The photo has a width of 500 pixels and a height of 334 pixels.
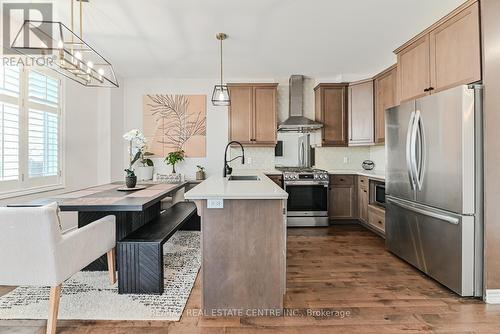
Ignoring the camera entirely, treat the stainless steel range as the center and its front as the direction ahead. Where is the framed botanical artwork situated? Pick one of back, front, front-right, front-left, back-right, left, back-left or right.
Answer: right

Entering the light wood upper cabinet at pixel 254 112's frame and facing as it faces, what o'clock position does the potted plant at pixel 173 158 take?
The potted plant is roughly at 3 o'clock from the light wood upper cabinet.

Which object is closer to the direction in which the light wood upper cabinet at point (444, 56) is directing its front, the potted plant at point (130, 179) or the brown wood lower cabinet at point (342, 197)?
the potted plant

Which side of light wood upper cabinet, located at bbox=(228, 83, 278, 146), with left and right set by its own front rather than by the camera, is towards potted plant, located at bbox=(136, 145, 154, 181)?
right

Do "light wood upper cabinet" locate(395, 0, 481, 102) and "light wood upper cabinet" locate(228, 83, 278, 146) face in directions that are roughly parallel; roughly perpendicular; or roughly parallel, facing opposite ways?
roughly perpendicular

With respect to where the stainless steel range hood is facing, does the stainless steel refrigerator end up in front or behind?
in front

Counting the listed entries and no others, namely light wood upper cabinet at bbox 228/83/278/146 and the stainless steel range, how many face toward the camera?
2

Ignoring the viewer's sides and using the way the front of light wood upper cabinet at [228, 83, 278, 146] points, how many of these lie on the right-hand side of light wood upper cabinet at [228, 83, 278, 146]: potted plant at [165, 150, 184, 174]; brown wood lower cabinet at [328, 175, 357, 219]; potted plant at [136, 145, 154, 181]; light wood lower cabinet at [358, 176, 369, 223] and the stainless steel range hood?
2

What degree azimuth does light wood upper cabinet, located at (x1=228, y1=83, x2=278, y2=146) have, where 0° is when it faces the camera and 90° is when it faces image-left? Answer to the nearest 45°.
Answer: approximately 0°

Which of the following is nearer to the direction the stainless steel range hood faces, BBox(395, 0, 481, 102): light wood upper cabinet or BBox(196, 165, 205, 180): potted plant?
the light wood upper cabinet

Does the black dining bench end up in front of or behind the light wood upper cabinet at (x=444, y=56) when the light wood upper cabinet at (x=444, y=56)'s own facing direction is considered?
in front

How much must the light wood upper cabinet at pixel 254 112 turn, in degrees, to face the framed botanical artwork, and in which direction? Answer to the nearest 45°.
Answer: approximately 90° to its right

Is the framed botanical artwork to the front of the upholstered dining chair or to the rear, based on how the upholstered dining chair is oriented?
to the front

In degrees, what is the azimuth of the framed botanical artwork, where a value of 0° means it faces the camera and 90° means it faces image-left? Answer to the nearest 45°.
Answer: approximately 0°
